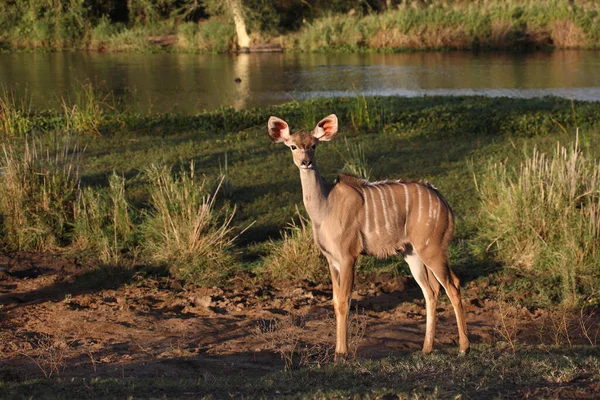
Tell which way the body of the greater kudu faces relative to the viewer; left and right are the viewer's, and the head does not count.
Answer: facing the viewer and to the left of the viewer

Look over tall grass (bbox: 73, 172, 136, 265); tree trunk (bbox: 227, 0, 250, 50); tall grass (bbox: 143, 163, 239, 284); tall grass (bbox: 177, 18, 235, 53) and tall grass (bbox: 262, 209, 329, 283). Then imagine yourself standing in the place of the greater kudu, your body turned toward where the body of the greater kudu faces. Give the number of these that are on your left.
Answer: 0

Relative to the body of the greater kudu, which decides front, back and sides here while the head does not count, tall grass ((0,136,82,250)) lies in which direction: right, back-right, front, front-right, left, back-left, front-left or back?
right

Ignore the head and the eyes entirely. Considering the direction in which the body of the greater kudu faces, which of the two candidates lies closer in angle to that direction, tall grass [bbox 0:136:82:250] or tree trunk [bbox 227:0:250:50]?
the tall grass

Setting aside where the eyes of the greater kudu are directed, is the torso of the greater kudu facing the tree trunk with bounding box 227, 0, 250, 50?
no

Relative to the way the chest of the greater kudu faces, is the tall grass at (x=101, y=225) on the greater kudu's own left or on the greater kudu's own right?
on the greater kudu's own right

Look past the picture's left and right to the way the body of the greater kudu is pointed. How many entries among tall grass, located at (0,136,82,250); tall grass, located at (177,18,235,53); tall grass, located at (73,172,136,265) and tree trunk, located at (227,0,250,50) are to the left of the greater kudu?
0

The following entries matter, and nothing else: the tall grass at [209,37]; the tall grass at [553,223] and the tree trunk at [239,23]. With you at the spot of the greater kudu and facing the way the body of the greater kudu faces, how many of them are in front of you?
0

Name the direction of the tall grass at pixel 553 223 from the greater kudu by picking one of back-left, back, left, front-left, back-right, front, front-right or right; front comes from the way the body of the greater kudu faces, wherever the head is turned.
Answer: back

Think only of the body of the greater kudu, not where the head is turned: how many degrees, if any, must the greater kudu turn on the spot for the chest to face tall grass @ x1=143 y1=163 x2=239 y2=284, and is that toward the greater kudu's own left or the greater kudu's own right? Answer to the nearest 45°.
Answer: approximately 90° to the greater kudu's own right

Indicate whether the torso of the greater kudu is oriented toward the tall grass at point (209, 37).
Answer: no
